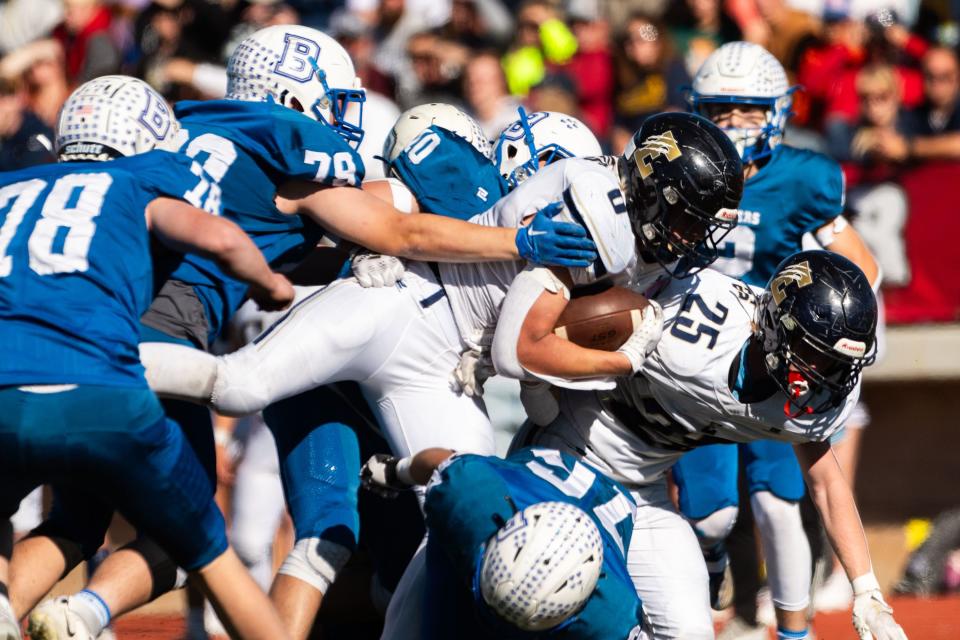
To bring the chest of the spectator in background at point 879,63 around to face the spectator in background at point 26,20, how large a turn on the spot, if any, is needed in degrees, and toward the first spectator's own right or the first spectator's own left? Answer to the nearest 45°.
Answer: approximately 90° to the first spectator's own right

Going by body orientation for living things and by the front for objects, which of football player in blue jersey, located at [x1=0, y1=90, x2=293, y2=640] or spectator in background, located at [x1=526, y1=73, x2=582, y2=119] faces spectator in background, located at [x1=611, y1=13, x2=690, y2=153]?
the football player in blue jersey

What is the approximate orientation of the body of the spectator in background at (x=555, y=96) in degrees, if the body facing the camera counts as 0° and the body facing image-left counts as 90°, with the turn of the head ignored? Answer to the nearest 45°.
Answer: approximately 0°

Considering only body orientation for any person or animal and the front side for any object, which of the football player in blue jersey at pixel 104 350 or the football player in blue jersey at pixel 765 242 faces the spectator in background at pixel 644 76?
the football player in blue jersey at pixel 104 350

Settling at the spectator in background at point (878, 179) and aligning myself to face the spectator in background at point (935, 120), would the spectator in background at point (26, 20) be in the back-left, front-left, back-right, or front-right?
back-left

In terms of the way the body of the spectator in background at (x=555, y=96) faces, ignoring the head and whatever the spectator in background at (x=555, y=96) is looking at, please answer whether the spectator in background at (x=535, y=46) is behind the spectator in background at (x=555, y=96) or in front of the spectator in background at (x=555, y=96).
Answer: behind

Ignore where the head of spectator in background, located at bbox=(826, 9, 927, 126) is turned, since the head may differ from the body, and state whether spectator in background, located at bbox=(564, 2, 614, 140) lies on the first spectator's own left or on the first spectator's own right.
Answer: on the first spectator's own right

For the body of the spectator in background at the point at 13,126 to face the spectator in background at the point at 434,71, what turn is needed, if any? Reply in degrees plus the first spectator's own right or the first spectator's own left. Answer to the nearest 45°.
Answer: approximately 90° to the first spectator's own left
